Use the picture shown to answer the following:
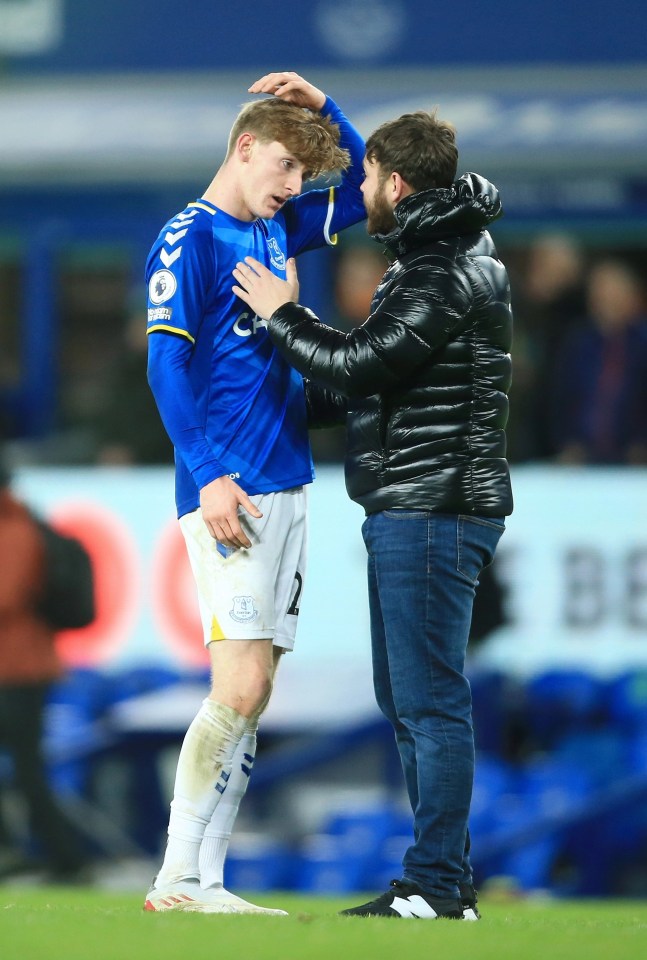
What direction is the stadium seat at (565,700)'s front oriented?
toward the camera

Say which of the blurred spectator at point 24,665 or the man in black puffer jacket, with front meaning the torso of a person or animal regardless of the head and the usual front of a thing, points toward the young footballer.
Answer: the man in black puffer jacket

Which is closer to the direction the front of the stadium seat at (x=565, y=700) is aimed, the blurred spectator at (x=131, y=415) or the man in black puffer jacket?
the man in black puffer jacket

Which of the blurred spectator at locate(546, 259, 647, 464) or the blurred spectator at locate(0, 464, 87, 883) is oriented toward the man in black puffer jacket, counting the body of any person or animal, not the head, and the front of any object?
the blurred spectator at locate(546, 259, 647, 464)

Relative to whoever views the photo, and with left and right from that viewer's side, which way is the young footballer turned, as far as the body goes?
facing the viewer and to the right of the viewer

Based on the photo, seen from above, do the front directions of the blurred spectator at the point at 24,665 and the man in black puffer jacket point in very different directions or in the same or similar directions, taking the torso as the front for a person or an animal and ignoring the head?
same or similar directions

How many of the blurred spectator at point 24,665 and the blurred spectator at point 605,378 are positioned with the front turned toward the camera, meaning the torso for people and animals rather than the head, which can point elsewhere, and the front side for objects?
1

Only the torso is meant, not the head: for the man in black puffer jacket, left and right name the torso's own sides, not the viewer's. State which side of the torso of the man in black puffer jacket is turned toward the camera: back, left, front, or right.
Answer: left

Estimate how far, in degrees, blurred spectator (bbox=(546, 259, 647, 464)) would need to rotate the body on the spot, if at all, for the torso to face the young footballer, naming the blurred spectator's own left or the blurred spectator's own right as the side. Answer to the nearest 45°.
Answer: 0° — they already face them

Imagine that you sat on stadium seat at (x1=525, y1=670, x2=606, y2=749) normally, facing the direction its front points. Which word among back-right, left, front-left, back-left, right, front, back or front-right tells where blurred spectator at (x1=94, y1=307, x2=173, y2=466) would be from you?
right

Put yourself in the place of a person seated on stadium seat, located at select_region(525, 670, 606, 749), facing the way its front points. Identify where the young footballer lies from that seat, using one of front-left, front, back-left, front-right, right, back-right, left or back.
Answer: front
